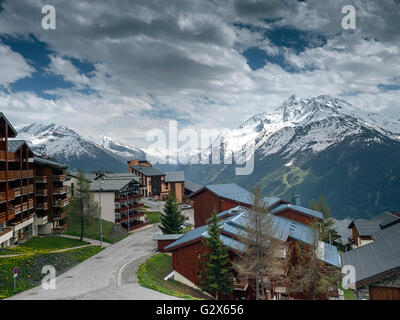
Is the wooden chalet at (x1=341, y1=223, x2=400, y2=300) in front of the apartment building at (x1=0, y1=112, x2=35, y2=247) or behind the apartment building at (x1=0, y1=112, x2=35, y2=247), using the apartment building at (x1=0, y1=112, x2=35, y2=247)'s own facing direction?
in front

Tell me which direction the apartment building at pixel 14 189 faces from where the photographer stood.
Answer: facing the viewer and to the right of the viewer

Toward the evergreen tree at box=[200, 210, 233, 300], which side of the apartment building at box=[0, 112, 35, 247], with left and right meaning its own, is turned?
front
